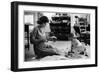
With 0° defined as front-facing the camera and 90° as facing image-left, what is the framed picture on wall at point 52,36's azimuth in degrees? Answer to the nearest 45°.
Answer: approximately 315°
